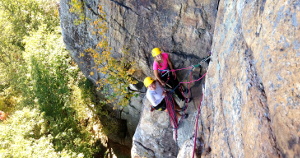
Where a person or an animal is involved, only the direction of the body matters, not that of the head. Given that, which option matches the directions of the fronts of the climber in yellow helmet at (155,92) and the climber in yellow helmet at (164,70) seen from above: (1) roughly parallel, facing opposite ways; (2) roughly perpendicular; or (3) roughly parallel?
roughly parallel
